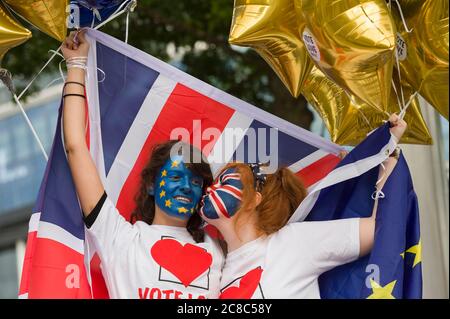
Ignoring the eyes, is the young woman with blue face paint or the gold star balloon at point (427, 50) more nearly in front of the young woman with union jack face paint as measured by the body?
the young woman with blue face paint

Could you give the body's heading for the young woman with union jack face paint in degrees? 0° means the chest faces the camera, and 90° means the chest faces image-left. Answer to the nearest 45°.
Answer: approximately 45°

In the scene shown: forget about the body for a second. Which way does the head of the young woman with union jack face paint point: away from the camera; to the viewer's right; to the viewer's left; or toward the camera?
to the viewer's left
